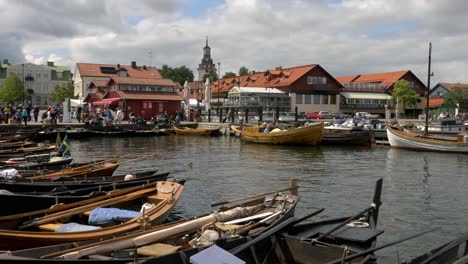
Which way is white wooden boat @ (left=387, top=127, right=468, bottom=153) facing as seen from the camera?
to the viewer's left

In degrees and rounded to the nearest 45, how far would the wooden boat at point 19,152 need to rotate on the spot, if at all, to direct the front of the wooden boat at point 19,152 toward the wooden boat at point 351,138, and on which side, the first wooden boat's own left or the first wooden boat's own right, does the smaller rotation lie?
0° — it already faces it

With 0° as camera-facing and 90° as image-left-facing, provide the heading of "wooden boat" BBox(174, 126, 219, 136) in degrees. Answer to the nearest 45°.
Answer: approximately 90°

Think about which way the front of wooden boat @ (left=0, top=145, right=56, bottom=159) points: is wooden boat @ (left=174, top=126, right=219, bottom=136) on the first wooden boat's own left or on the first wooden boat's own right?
on the first wooden boat's own left

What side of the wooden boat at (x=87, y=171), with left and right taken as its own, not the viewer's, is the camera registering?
right

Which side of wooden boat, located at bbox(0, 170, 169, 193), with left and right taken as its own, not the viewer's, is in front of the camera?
right

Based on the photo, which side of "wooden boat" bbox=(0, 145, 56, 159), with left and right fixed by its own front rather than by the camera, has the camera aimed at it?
right

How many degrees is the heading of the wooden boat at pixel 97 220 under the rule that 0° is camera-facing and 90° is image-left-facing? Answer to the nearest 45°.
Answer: approximately 225°

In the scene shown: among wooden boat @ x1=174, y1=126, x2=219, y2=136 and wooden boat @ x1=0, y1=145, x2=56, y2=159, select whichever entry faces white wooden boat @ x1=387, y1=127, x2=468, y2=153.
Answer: wooden boat @ x1=0, y1=145, x2=56, y2=159
